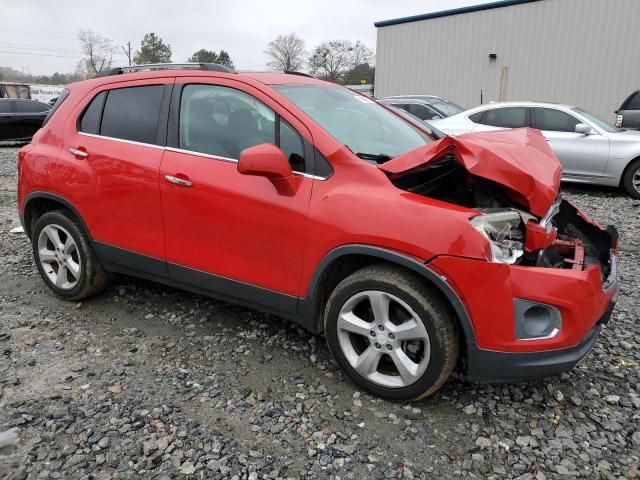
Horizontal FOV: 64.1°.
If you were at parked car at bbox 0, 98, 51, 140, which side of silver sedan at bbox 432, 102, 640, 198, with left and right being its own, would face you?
back

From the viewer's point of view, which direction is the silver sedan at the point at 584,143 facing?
to the viewer's right

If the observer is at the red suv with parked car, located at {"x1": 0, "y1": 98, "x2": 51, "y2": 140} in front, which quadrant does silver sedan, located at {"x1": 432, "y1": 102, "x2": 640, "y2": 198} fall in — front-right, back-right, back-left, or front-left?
front-right

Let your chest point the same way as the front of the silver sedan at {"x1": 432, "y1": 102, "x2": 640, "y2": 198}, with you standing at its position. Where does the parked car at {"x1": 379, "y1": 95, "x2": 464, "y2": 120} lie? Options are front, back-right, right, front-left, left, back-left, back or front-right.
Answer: back-left

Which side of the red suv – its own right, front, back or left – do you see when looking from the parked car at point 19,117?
back

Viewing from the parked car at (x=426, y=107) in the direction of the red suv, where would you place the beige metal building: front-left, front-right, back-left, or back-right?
back-left

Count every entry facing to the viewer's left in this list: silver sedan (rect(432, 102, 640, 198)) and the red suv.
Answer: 0

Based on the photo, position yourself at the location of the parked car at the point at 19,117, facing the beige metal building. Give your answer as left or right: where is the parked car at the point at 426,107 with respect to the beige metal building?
right

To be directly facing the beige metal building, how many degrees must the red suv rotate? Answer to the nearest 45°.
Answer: approximately 90° to its left

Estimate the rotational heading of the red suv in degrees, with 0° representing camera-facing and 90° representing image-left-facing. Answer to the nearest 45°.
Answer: approximately 315°

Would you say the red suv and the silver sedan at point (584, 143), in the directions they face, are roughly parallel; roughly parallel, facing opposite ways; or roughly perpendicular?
roughly parallel
